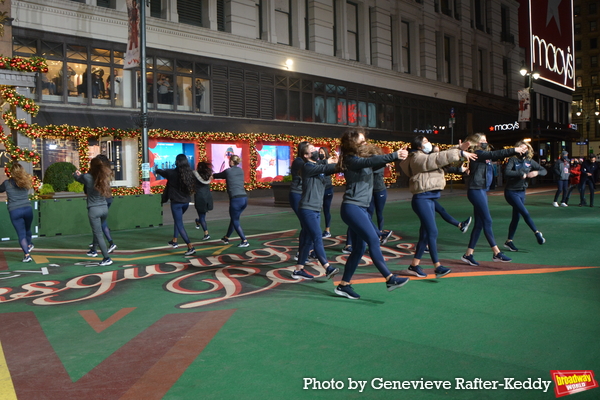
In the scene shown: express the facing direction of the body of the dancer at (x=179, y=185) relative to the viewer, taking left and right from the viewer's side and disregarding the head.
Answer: facing away from the viewer and to the left of the viewer

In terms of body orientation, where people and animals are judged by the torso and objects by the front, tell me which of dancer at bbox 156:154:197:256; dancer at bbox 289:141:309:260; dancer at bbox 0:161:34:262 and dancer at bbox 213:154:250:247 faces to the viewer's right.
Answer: dancer at bbox 289:141:309:260

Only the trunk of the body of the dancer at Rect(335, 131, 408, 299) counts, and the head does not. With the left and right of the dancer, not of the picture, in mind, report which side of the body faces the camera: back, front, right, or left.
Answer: right

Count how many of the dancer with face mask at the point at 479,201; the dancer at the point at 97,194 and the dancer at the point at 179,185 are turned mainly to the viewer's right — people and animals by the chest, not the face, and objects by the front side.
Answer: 1

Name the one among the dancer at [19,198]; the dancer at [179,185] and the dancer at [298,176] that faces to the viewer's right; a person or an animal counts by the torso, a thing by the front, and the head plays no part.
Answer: the dancer at [298,176]

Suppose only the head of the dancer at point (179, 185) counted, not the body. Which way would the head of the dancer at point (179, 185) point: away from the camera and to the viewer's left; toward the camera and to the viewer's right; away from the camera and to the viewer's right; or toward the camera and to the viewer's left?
away from the camera and to the viewer's left

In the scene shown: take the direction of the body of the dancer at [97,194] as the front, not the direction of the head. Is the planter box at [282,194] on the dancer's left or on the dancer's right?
on the dancer's right

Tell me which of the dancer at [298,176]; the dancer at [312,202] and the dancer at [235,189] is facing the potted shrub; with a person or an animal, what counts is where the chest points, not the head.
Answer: the dancer at [235,189]

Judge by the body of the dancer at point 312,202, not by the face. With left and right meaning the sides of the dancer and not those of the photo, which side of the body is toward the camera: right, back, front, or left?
right

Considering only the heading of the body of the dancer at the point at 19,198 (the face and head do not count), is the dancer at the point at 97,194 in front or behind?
behind
